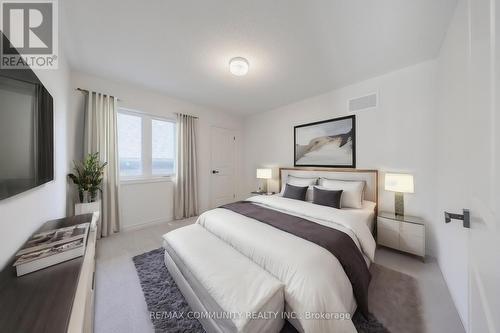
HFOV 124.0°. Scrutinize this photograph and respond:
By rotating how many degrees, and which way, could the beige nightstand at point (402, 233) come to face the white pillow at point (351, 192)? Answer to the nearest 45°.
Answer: approximately 45° to its right

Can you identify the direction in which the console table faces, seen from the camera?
facing to the right of the viewer

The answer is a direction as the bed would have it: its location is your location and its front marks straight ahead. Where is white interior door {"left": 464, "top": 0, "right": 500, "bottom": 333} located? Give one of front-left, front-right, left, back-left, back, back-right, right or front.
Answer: left

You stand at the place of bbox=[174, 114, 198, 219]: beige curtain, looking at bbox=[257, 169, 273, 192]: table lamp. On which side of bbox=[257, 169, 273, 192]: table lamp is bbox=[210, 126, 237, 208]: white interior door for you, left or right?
left

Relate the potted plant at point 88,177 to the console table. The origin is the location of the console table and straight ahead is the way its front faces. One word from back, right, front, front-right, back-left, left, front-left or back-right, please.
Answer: left

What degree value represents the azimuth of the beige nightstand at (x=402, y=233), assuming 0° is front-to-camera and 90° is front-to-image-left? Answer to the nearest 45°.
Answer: approximately 45°

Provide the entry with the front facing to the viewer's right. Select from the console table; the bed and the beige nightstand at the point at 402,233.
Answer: the console table

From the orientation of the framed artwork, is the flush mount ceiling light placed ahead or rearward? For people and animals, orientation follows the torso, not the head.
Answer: ahead

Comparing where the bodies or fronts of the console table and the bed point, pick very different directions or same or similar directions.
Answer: very different directions
